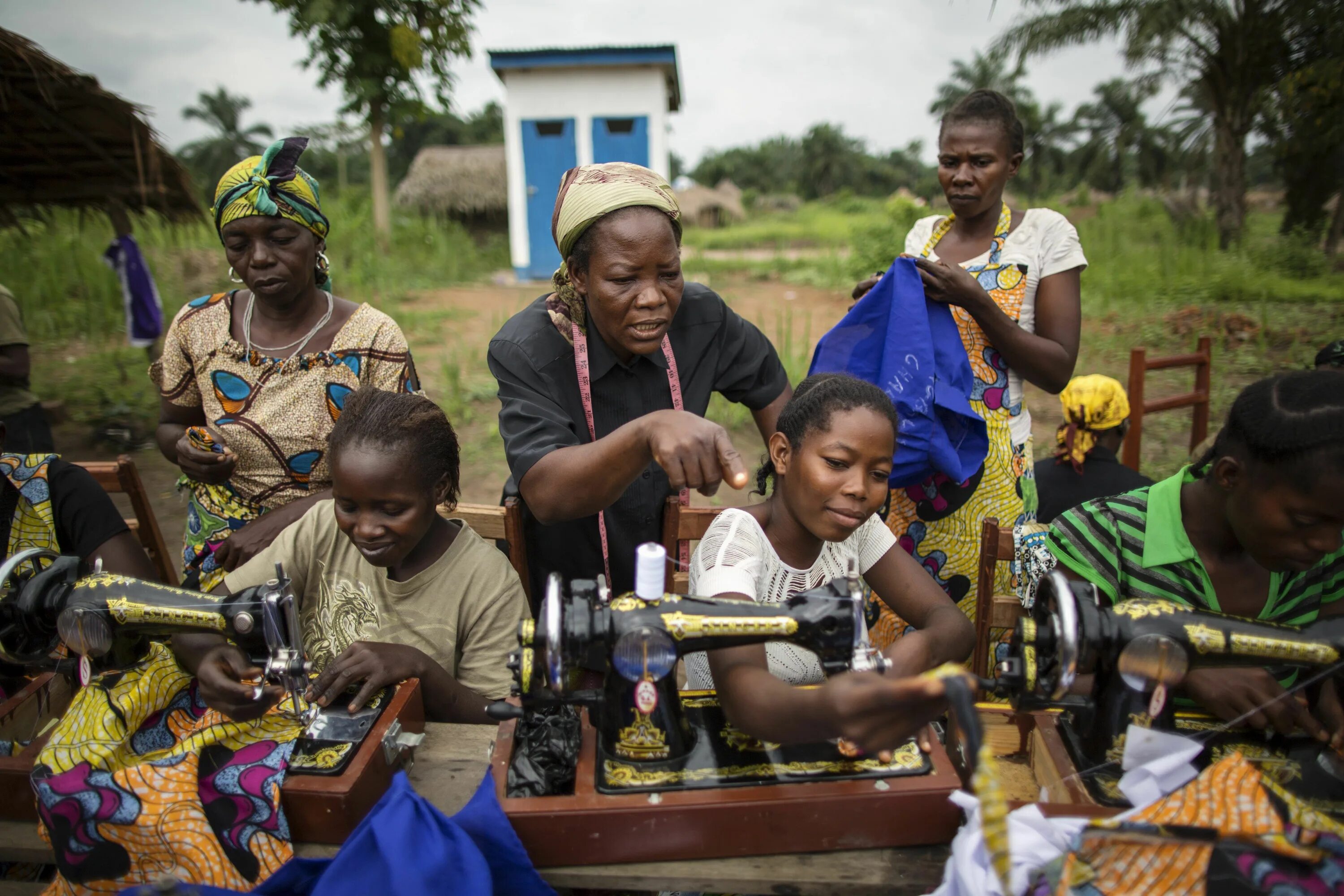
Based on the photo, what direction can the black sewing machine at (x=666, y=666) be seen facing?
away from the camera

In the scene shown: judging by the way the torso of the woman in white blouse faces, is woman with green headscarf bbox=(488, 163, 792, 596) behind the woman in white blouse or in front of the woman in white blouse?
in front

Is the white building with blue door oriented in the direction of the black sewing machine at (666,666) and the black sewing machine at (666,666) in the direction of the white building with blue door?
yes

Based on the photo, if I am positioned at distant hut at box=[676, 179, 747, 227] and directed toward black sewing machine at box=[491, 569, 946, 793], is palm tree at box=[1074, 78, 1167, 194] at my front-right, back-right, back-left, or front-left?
back-left

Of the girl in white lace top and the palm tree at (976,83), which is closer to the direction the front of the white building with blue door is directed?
the girl in white lace top

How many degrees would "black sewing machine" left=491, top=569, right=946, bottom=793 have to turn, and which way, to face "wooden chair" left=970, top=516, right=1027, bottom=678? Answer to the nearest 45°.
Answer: approximately 45° to its right

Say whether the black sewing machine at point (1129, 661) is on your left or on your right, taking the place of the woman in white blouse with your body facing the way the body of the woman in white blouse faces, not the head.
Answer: on your left

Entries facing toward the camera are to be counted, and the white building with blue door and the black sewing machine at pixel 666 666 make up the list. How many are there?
1

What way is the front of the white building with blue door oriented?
toward the camera

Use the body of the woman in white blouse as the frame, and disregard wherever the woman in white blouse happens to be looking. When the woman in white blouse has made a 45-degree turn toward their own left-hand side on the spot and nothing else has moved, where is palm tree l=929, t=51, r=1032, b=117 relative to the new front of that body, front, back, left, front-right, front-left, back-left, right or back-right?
back

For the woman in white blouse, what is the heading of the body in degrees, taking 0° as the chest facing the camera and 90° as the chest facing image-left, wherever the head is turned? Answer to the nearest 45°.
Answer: approximately 45°

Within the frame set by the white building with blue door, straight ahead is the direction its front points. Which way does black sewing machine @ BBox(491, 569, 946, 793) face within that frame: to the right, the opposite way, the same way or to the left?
the opposite way

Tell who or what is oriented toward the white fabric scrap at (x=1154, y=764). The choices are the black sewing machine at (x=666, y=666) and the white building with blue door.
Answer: the white building with blue door

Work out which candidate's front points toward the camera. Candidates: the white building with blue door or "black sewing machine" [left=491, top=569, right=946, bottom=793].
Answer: the white building with blue door

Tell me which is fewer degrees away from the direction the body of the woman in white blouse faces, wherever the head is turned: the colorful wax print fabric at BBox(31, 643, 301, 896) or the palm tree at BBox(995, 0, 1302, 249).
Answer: the colorful wax print fabric

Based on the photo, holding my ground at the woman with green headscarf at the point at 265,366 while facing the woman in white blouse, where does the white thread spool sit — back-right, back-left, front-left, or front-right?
front-right

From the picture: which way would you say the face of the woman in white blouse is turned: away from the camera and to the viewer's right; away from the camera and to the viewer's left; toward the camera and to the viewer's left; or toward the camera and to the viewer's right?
toward the camera and to the viewer's left

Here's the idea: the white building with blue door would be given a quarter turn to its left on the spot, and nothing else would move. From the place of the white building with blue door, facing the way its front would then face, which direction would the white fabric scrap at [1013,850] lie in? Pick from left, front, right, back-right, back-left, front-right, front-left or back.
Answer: right

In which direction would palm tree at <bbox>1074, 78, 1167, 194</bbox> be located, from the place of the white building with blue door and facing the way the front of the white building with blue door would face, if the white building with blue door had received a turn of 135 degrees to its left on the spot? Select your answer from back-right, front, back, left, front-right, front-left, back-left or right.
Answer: front
